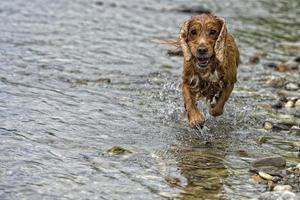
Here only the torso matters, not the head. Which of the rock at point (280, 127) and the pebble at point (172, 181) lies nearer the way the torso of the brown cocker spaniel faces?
the pebble

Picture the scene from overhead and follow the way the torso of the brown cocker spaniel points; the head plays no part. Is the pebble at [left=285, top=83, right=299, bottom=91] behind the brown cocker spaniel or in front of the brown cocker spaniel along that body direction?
behind

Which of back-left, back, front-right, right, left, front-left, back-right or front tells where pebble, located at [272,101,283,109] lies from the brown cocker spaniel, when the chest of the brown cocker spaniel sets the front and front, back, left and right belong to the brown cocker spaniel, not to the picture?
back-left

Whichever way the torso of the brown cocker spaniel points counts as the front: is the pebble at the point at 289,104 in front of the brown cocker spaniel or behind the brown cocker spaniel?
behind

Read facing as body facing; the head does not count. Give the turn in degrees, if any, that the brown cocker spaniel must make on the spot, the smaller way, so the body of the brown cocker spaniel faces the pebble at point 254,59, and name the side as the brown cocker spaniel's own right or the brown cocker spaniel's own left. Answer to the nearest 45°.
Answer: approximately 180°

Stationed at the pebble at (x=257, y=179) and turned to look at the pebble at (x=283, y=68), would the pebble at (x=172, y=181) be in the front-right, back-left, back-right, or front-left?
back-left

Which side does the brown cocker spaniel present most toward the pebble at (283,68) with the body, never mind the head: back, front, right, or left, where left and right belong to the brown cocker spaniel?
back

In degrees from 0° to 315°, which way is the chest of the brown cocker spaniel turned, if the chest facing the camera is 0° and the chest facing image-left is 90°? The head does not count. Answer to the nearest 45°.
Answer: approximately 0°

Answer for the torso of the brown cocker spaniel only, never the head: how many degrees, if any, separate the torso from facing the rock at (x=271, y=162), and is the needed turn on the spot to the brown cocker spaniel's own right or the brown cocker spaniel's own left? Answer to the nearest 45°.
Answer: approximately 45° to the brown cocker spaniel's own left
